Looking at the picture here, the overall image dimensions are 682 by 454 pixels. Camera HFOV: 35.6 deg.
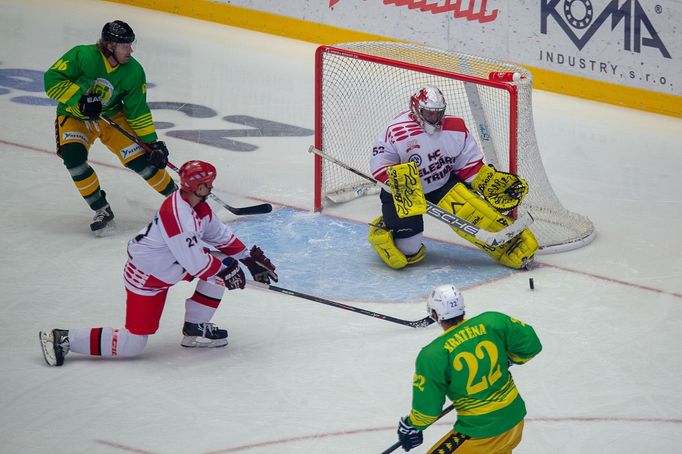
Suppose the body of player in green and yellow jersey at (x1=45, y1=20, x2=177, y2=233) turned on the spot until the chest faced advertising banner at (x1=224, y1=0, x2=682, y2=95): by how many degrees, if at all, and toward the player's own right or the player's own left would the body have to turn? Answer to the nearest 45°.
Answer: approximately 90° to the player's own left

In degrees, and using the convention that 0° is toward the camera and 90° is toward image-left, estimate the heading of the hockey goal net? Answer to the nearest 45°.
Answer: approximately 45°

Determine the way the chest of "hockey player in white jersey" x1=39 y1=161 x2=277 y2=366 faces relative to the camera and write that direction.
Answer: to the viewer's right

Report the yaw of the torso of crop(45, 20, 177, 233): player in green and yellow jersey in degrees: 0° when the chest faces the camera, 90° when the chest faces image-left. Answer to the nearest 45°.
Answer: approximately 315°

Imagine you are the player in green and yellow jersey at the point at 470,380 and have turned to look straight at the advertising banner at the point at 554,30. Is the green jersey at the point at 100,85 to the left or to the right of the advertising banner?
left

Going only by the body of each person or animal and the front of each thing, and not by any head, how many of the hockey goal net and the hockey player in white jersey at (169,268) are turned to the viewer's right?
1

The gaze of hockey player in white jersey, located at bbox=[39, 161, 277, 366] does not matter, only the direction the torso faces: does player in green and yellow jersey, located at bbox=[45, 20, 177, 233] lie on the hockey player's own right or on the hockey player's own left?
on the hockey player's own left
